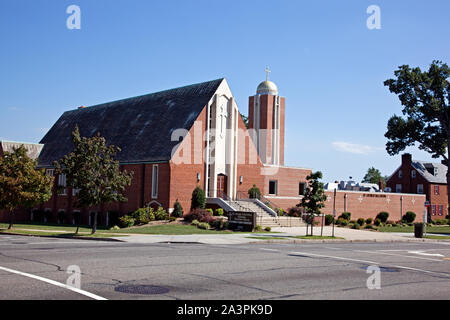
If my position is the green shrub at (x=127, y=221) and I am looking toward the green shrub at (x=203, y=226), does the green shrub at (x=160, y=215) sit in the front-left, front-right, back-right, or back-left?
front-left

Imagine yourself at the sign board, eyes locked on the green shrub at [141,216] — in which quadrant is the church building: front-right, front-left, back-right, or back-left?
front-right

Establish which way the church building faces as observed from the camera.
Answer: facing the viewer and to the right of the viewer

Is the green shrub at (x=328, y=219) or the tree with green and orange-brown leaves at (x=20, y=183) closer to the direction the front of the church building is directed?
the green shrub

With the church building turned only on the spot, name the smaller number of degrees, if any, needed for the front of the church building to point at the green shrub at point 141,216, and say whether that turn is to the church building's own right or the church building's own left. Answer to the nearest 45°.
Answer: approximately 90° to the church building's own right

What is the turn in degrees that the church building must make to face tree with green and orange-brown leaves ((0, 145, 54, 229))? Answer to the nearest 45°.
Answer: approximately 90° to its right

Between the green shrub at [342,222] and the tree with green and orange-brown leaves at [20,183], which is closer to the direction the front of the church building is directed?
the green shrub

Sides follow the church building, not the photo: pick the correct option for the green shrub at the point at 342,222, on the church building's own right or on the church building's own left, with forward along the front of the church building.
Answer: on the church building's own left

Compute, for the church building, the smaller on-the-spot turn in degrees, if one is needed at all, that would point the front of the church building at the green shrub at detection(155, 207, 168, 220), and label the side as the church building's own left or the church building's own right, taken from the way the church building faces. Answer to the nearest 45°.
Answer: approximately 45° to the church building's own right

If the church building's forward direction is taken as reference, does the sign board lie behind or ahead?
ahead

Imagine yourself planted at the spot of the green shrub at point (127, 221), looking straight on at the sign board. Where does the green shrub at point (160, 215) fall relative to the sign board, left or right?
left

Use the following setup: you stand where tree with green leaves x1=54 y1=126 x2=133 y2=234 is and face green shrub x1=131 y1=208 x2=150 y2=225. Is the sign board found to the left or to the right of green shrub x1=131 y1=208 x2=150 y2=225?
right
